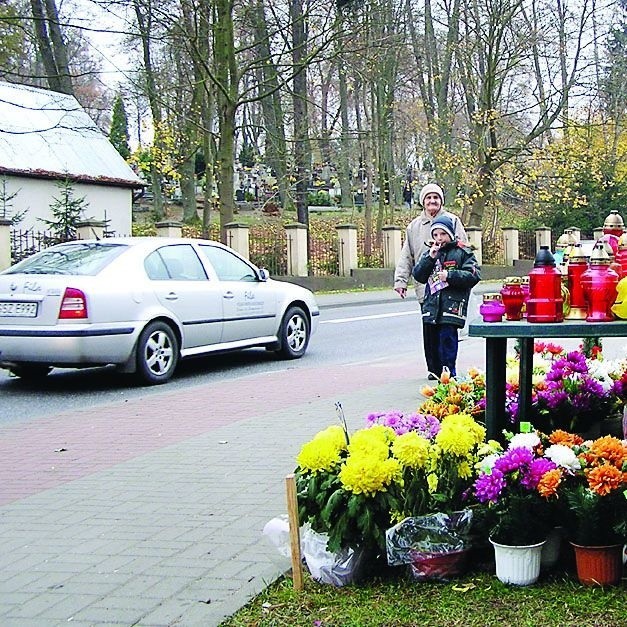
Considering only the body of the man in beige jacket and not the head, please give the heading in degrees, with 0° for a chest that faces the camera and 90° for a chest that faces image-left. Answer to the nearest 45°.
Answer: approximately 0°

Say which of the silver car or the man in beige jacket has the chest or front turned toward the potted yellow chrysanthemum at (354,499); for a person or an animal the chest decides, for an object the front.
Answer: the man in beige jacket

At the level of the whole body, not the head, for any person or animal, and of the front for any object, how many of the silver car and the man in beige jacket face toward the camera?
1

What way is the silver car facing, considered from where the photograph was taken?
facing away from the viewer and to the right of the viewer

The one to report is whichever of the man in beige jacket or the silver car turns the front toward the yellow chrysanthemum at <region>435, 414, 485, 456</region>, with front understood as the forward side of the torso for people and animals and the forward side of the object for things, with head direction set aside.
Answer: the man in beige jacket

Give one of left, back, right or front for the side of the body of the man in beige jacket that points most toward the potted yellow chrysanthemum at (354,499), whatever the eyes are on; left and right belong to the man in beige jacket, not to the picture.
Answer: front

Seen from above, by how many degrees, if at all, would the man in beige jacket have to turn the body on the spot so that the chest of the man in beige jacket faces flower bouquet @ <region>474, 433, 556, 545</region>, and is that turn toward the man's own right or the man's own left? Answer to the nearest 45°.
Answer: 0° — they already face it

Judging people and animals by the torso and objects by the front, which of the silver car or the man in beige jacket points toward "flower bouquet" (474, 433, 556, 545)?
the man in beige jacket

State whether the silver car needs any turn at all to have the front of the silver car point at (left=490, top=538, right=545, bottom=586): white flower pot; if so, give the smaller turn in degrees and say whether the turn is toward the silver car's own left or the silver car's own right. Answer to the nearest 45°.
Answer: approximately 135° to the silver car's own right

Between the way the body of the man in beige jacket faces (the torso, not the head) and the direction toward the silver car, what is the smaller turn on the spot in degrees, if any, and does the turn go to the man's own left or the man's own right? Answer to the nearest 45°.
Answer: approximately 90° to the man's own right

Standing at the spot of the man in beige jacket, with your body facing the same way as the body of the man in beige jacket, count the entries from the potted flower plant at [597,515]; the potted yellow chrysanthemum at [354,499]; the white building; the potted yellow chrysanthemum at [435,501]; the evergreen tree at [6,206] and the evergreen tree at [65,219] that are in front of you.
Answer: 3

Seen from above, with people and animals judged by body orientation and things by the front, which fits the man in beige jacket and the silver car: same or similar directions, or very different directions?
very different directions

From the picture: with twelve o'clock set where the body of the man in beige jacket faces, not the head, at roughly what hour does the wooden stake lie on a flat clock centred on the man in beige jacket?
The wooden stake is roughly at 12 o'clock from the man in beige jacket.
